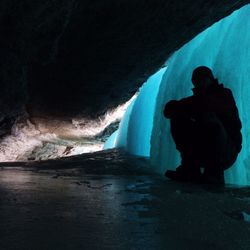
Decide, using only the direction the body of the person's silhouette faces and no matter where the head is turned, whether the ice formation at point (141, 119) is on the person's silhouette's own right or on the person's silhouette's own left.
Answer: on the person's silhouette's own right

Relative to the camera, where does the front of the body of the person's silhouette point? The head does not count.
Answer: to the viewer's left
